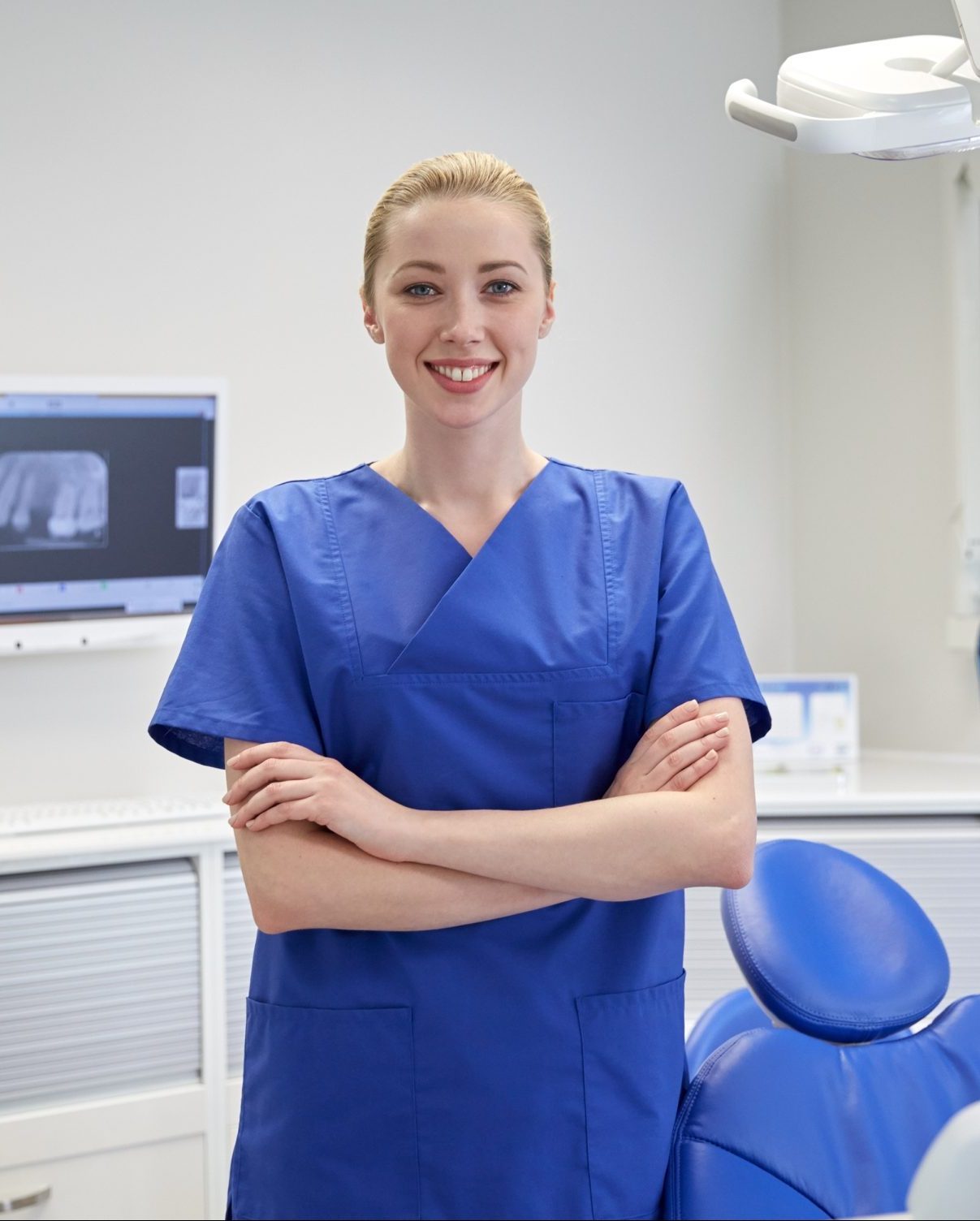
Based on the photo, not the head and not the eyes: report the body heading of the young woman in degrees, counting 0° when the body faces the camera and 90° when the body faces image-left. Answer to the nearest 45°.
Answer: approximately 0°

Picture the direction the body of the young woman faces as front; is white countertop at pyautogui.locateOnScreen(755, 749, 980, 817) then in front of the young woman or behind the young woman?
behind

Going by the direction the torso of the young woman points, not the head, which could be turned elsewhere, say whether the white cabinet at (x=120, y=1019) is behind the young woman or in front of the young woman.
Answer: behind
